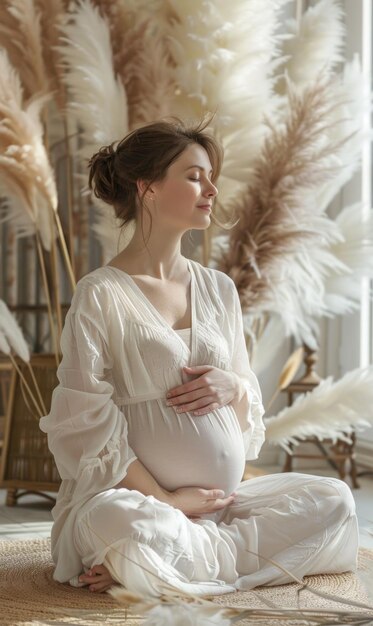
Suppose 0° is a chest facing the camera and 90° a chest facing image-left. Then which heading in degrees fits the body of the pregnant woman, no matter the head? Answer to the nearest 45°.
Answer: approximately 315°

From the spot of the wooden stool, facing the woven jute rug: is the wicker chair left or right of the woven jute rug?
right

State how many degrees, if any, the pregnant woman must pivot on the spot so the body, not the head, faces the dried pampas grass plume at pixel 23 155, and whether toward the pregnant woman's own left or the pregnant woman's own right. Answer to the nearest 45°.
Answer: approximately 180°

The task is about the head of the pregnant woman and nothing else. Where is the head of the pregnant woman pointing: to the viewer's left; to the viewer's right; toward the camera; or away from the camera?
to the viewer's right

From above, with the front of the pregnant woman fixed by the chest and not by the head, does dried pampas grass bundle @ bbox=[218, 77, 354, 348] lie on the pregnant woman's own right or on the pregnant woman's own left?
on the pregnant woman's own left

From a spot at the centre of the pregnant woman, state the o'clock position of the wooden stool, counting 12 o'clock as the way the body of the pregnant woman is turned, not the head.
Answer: The wooden stool is roughly at 8 o'clock from the pregnant woman.

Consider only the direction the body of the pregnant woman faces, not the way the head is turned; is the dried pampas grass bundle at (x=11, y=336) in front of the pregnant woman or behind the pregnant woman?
behind

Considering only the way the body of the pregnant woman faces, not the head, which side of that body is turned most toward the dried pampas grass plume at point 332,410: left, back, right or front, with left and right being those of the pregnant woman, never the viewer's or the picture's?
left
